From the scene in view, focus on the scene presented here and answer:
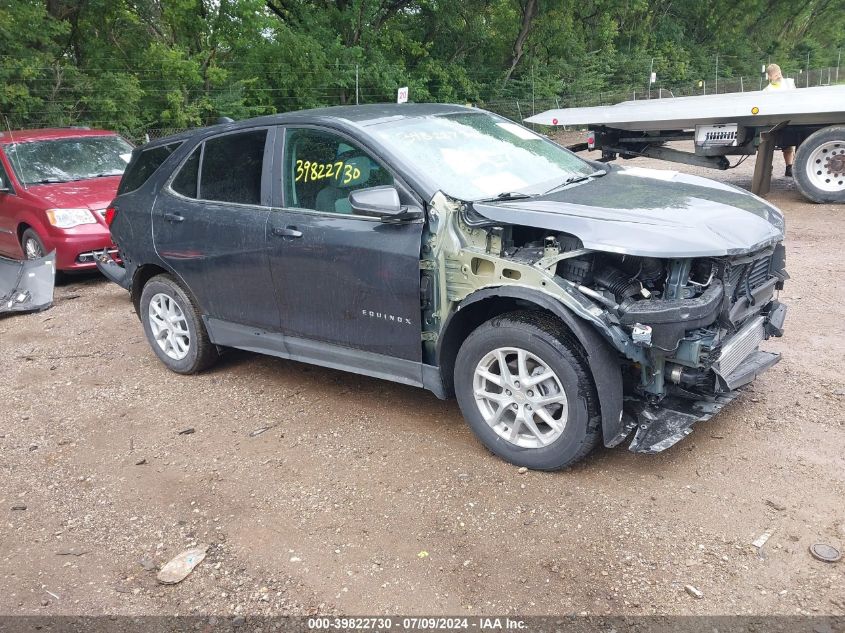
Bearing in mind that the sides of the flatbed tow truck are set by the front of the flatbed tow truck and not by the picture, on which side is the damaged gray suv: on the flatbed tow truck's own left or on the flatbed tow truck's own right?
on the flatbed tow truck's own right

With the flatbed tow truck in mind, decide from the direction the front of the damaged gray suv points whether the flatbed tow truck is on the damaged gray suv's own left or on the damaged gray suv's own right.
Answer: on the damaged gray suv's own left

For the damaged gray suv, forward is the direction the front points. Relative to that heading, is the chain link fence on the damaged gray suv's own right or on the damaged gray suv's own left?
on the damaged gray suv's own left

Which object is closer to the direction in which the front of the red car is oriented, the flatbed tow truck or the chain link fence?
the flatbed tow truck

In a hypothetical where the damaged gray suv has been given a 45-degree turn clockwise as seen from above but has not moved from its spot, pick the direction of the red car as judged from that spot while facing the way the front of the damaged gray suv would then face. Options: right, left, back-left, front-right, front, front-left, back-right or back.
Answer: back-right

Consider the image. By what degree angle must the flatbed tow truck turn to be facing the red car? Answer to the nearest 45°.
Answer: approximately 135° to its right

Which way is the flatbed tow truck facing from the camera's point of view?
to the viewer's right
